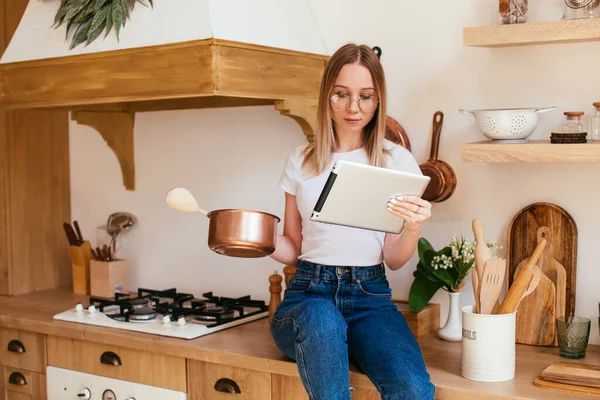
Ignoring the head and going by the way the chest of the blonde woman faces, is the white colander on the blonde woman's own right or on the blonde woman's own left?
on the blonde woman's own left

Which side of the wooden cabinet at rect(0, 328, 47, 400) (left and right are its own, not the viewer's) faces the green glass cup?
left

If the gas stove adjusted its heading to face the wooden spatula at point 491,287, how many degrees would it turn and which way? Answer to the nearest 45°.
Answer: approximately 90° to its left

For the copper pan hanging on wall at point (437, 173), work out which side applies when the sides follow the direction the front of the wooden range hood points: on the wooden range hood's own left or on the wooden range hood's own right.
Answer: on the wooden range hood's own left

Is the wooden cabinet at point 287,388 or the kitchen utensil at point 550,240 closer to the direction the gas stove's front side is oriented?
the wooden cabinet

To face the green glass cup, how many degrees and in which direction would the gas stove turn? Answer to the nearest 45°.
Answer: approximately 90° to its left

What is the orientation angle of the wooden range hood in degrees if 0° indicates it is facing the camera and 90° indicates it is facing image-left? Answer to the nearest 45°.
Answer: approximately 45°

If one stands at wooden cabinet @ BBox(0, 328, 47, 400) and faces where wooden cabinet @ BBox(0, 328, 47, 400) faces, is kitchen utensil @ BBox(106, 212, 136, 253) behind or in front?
behind

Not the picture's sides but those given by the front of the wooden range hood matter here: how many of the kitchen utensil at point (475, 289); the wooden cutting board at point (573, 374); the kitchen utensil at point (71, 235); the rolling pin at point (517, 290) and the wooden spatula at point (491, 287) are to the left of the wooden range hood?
4

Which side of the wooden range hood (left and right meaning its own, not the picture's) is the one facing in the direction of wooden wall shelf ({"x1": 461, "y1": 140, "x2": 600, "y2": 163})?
left
